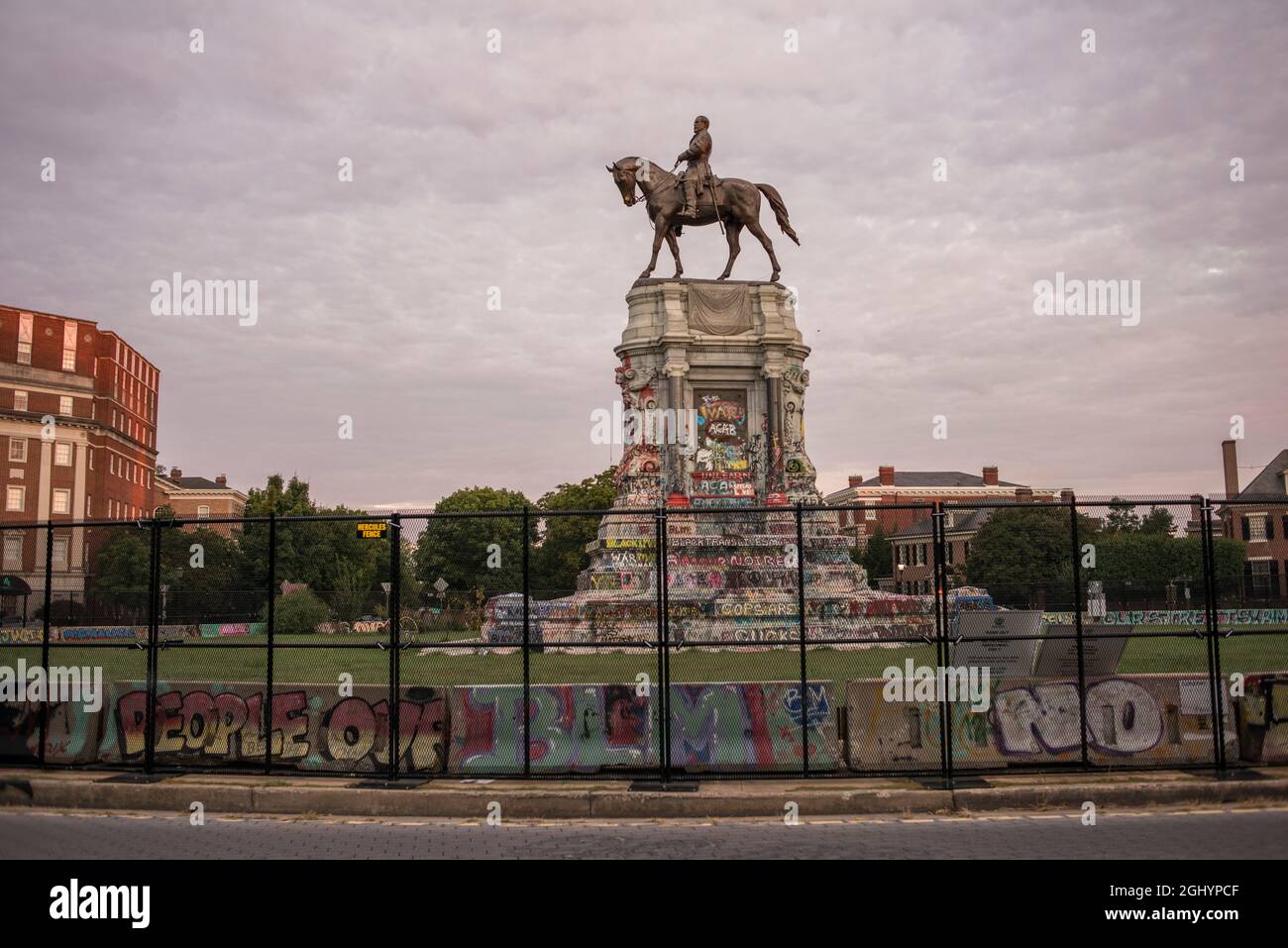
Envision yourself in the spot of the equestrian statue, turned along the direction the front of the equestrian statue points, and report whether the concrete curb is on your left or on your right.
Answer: on your left

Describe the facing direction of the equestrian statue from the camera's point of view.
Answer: facing to the left of the viewer
